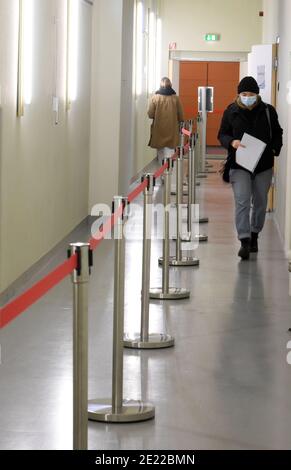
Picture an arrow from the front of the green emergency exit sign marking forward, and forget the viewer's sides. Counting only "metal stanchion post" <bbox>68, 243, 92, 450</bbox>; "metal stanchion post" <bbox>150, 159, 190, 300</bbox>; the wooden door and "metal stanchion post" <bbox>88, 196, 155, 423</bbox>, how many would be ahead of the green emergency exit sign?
3

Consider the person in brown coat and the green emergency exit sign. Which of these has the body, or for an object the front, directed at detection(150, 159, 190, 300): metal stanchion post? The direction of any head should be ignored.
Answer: the green emergency exit sign

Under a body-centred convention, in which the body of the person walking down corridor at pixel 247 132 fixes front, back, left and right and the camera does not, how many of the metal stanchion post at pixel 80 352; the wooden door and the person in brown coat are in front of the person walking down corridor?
1

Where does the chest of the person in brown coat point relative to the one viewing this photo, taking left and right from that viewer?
facing away from the viewer

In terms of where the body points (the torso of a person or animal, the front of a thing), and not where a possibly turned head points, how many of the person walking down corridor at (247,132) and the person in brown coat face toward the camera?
1

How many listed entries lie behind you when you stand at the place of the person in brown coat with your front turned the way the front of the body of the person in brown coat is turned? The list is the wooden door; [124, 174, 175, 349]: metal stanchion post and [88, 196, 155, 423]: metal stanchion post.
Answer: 2

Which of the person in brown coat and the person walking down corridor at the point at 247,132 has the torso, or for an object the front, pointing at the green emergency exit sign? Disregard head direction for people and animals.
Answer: the person in brown coat

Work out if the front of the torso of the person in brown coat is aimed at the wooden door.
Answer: yes

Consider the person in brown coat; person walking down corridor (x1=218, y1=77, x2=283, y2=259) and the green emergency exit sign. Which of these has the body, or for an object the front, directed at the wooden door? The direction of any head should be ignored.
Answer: the person in brown coat

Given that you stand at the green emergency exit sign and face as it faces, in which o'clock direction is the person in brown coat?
The person in brown coat is roughly at 12 o'clock from the green emergency exit sign.

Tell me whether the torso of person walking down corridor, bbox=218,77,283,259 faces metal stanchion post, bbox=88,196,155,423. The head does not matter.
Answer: yes

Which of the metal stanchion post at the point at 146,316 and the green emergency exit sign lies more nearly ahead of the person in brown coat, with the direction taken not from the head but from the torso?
the green emergency exit sign

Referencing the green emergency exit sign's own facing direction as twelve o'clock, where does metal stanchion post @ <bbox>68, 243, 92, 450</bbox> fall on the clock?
The metal stanchion post is roughly at 12 o'clock from the green emergency exit sign.

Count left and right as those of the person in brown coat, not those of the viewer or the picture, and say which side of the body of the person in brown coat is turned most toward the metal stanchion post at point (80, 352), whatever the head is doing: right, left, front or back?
back
